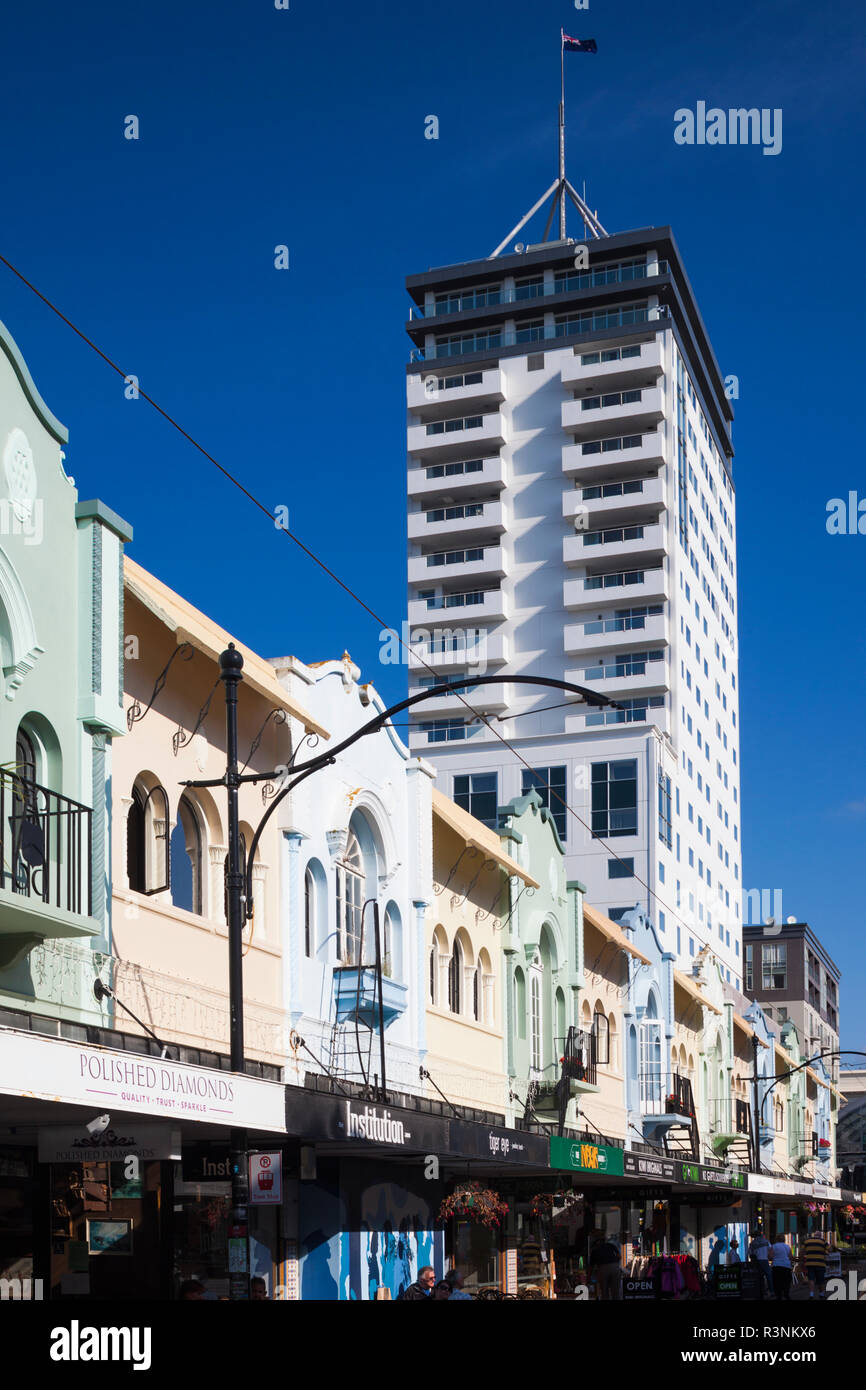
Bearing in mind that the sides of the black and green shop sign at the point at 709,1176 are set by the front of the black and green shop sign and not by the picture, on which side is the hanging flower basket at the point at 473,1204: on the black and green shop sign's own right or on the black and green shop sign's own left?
on the black and green shop sign's own right

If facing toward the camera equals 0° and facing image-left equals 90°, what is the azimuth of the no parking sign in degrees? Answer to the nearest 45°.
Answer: approximately 0°

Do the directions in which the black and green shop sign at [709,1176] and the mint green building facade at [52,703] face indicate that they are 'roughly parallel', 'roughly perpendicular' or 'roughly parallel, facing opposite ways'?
roughly parallel

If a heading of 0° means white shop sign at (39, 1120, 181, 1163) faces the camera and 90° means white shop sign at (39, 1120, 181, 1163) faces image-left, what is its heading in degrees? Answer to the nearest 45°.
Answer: approximately 0°

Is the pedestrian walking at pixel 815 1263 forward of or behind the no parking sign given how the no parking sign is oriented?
behind

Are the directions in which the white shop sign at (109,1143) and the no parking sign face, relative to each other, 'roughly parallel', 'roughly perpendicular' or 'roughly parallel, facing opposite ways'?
roughly parallel

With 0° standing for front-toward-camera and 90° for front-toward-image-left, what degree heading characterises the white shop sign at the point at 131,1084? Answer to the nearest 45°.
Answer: approximately 315°

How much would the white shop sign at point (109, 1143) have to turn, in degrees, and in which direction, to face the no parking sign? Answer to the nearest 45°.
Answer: approximately 90° to its left

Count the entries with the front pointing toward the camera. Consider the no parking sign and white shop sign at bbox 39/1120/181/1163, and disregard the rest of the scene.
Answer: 2
